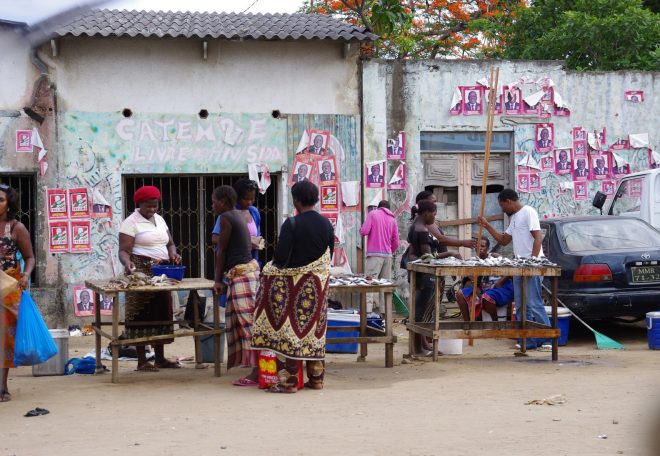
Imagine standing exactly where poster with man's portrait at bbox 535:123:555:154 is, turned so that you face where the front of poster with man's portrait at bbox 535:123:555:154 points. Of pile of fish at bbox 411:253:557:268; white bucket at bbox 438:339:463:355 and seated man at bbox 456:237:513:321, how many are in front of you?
3

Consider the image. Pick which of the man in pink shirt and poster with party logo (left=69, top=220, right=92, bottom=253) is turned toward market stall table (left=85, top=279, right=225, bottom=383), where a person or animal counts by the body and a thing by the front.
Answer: the poster with party logo

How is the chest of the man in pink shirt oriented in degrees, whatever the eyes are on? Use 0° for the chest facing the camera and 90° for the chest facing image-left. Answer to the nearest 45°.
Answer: approximately 180°

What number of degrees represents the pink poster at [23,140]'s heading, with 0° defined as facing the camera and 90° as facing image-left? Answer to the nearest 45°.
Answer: approximately 0°

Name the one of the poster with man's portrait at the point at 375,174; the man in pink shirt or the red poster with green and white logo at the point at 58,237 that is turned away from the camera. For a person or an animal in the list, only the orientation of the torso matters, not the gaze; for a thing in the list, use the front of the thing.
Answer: the man in pink shirt

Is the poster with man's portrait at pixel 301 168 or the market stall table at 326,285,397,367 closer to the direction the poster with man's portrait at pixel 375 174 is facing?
the market stall table

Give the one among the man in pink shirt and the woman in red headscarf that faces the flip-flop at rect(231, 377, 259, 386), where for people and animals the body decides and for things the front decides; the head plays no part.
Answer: the woman in red headscarf
